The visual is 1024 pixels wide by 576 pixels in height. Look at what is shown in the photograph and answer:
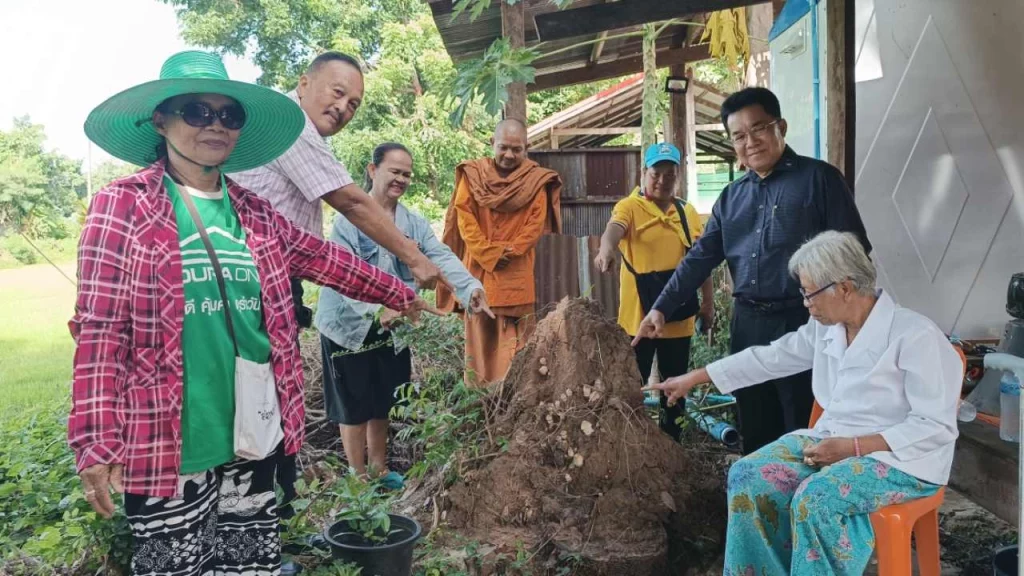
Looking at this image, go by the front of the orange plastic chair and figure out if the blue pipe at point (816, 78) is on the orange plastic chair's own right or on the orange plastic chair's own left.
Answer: on the orange plastic chair's own right

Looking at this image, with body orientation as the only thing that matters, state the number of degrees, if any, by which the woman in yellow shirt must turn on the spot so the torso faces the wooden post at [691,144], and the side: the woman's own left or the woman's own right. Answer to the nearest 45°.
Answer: approximately 180°

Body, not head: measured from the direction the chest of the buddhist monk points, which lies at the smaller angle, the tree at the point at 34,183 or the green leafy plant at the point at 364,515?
the green leafy plant

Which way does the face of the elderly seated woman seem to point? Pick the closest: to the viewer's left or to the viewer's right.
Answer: to the viewer's left

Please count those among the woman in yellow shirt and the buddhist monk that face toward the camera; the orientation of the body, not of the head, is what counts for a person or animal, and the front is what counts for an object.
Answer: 2

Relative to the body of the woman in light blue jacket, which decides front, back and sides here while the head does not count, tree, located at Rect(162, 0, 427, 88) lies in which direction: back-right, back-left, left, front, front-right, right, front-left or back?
back-left

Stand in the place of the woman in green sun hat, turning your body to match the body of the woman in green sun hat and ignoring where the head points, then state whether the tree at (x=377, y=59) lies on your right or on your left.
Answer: on your left

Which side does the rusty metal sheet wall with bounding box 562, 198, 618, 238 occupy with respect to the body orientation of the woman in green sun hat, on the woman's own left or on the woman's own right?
on the woman's own left
